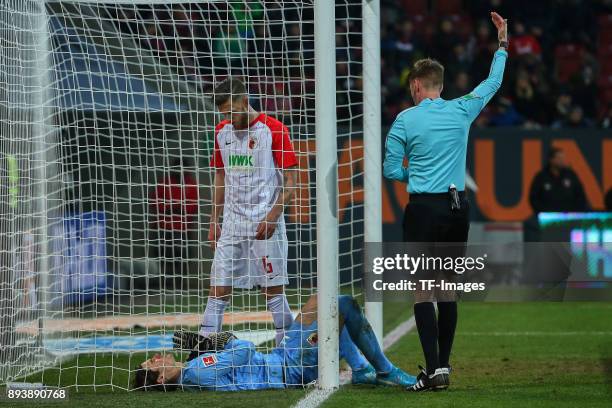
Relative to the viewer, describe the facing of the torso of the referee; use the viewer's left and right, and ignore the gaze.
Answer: facing away from the viewer and to the left of the viewer

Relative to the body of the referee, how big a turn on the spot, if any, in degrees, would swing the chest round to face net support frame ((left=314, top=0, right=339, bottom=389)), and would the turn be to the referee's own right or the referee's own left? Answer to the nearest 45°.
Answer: approximately 45° to the referee's own left

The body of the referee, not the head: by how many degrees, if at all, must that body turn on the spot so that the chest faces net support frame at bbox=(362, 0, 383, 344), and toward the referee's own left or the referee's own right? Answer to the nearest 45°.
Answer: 0° — they already face it

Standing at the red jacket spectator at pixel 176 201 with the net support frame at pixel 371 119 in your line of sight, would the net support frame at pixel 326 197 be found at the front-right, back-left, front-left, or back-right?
front-right
